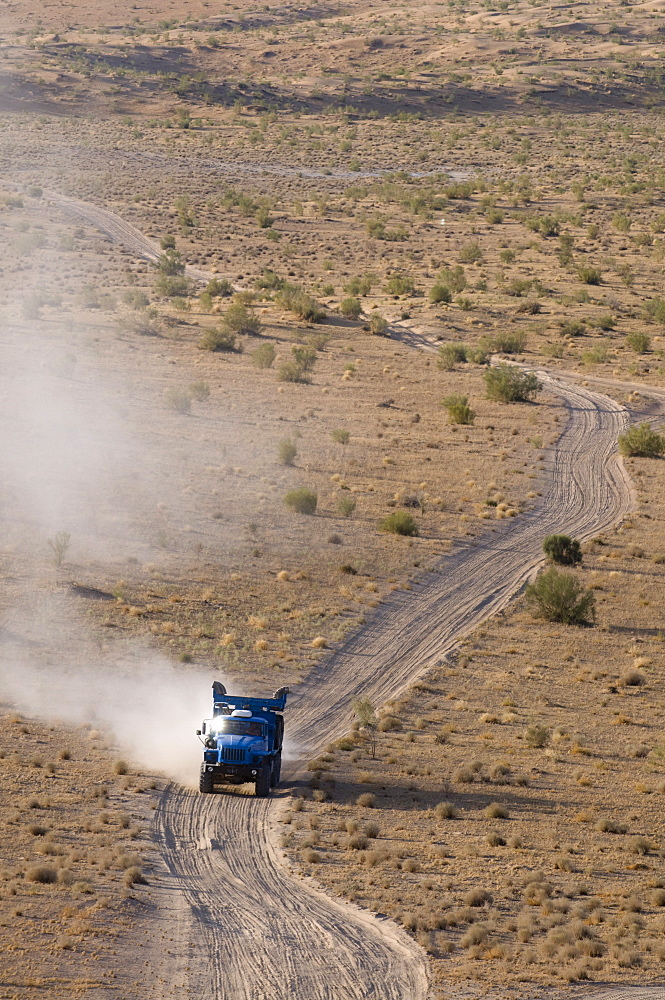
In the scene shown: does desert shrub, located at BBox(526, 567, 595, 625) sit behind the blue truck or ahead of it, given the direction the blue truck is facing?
behind

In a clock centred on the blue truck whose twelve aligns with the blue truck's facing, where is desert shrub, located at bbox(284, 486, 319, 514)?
The desert shrub is roughly at 6 o'clock from the blue truck.

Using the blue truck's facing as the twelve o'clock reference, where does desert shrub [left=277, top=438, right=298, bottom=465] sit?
The desert shrub is roughly at 6 o'clock from the blue truck.

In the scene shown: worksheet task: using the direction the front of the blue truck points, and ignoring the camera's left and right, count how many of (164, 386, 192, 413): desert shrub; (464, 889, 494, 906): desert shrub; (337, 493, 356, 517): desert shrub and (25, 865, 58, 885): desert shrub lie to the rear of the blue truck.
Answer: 2

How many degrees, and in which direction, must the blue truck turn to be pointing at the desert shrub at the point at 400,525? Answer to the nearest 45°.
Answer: approximately 180°

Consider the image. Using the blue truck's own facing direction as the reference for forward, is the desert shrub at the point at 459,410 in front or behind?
behind

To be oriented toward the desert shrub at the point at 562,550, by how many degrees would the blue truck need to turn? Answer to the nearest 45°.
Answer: approximately 135° to its left

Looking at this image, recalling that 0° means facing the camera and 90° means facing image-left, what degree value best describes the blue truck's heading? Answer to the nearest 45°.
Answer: approximately 0°

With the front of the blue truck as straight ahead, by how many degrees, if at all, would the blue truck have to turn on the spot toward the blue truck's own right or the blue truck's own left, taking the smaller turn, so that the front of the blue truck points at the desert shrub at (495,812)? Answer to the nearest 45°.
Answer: approximately 90° to the blue truck's own left

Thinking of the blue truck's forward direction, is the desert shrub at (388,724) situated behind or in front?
behind

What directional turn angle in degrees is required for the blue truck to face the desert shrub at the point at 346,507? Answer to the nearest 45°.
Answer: approximately 180°

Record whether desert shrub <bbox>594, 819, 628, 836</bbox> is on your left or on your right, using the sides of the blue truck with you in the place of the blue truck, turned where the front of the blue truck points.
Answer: on your left

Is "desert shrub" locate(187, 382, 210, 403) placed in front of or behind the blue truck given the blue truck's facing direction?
behind
